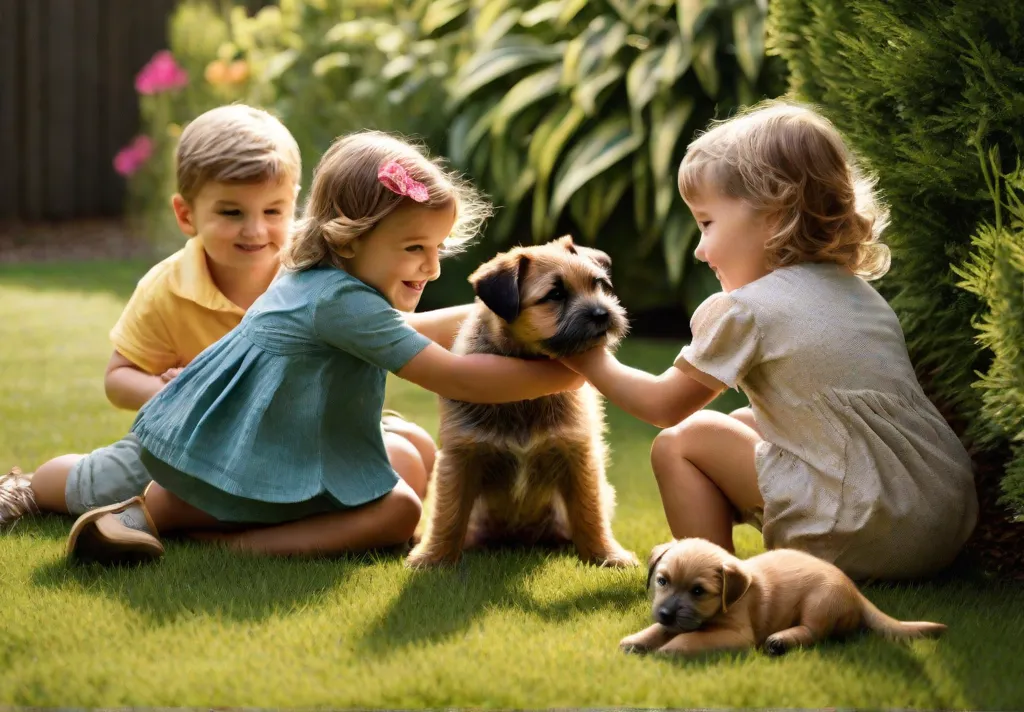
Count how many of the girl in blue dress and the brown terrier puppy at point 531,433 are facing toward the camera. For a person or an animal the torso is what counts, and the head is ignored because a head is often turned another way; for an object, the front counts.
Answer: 1

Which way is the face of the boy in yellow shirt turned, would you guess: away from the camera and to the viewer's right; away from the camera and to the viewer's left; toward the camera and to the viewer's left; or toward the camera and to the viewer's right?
toward the camera and to the viewer's right

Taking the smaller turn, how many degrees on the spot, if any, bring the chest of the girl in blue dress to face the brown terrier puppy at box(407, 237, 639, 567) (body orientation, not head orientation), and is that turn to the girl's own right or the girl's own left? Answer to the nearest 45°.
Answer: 0° — they already face it

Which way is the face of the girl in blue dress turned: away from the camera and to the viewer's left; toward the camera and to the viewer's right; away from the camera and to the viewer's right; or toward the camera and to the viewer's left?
toward the camera and to the viewer's right

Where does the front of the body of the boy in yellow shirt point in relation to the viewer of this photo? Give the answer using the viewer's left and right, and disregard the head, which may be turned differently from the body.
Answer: facing the viewer and to the right of the viewer

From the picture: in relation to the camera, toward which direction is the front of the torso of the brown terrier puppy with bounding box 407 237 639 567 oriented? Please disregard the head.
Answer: toward the camera

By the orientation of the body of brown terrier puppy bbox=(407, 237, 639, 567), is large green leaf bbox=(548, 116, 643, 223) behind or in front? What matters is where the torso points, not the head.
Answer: behind

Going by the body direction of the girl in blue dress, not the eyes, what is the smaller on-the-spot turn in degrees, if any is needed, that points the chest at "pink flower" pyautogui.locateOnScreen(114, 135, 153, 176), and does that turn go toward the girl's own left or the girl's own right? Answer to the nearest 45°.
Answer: approximately 90° to the girl's own left

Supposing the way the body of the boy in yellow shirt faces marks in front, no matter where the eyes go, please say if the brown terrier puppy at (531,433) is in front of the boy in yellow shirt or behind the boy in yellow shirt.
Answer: in front

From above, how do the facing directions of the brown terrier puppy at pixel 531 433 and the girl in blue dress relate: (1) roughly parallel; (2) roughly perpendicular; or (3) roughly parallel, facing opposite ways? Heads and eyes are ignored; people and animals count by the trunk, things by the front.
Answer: roughly perpendicular

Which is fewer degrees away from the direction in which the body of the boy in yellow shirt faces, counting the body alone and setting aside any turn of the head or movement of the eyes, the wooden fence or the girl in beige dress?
the girl in beige dress

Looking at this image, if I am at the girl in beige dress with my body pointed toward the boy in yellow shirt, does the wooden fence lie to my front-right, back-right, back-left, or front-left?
front-right

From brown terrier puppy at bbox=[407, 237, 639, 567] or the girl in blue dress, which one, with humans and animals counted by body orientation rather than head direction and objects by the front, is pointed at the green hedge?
the girl in blue dress

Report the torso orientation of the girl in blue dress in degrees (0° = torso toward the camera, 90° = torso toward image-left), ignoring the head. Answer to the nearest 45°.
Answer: approximately 270°
